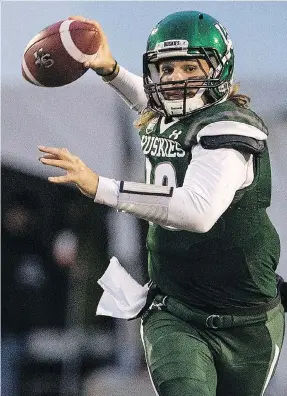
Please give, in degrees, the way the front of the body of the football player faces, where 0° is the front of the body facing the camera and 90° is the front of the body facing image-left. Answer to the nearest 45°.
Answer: approximately 45°
